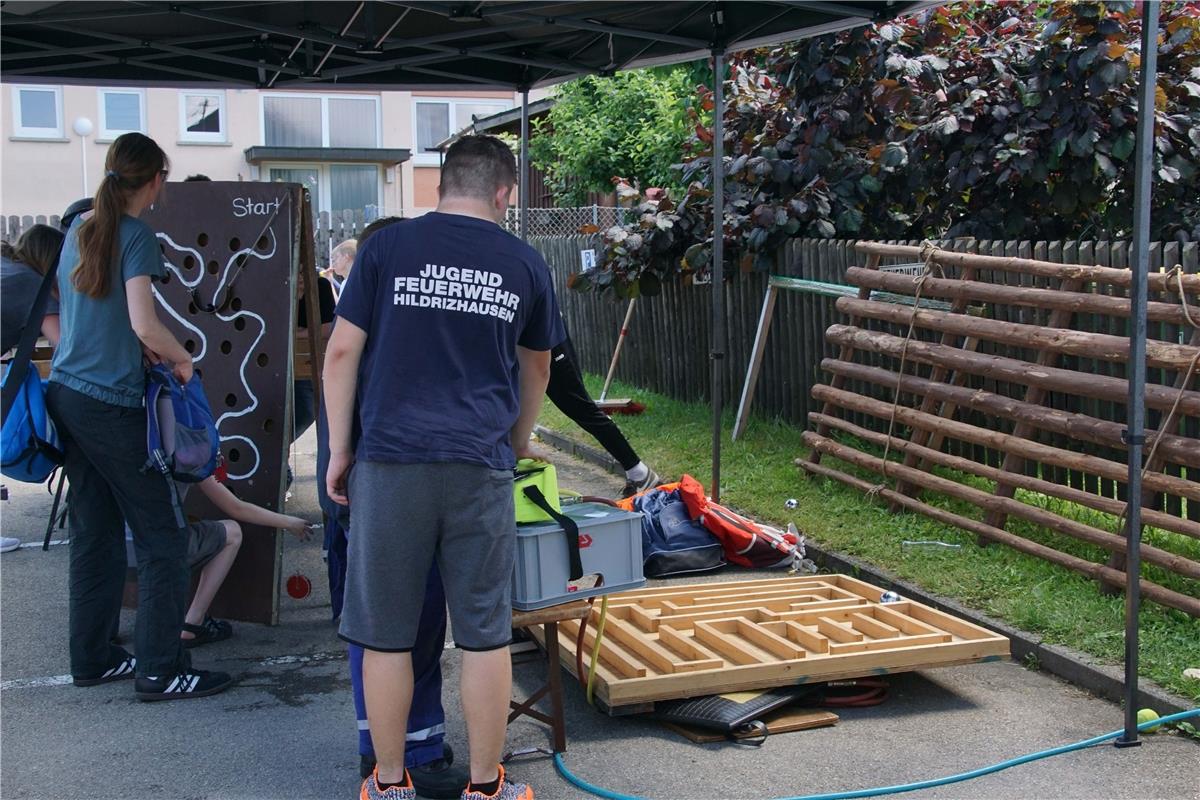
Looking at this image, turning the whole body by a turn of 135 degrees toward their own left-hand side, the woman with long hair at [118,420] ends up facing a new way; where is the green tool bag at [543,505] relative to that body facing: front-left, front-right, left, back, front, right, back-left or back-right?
back-left

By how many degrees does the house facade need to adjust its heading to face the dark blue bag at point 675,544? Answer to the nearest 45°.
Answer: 0° — it already faces it

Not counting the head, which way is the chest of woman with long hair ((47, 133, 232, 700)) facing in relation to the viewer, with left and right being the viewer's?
facing away from the viewer and to the right of the viewer

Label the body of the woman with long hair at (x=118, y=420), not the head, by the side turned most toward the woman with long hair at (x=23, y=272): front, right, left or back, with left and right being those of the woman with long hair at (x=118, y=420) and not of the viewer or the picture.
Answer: left

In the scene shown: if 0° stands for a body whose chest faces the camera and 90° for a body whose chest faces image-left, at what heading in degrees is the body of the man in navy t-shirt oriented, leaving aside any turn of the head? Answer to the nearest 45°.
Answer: approximately 180°

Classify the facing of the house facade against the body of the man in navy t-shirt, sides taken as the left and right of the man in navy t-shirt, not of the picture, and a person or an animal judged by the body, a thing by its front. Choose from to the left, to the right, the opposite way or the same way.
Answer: the opposite way

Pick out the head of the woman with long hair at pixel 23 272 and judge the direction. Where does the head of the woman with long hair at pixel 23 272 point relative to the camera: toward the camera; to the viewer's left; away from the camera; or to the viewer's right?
away from the camera

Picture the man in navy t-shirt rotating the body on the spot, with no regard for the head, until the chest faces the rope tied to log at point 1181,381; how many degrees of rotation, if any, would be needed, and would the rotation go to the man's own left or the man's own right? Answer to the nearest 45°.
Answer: approximately 45° to the man's own right

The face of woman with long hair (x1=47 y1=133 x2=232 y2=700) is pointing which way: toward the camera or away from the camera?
away from the camera
